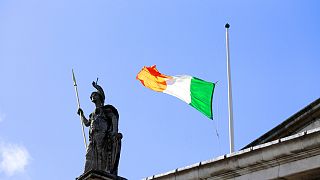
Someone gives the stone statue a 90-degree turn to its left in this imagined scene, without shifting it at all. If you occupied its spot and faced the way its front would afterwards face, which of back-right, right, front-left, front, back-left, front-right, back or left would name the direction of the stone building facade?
front

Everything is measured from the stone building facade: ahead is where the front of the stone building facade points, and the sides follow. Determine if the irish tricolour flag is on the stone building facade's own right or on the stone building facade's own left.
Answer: on the stone building facade's own right

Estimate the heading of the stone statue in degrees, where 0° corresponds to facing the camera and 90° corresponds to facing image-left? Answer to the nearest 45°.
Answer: approximately 45°

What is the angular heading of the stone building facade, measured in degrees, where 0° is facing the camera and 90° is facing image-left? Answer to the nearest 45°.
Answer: approximately 45°

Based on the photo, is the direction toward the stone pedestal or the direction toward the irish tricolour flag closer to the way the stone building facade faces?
the stone pedestal

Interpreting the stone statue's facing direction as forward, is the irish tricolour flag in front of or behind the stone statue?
behind
